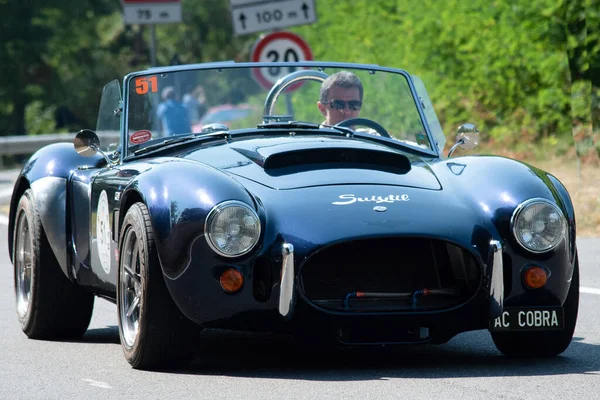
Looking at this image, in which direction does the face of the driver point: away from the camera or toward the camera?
toward the camera

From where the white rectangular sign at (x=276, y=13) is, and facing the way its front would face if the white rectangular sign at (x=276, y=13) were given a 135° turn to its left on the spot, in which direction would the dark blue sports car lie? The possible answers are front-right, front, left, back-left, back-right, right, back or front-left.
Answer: back-right

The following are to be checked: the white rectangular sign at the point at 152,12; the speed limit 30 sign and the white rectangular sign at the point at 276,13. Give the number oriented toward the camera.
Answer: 3

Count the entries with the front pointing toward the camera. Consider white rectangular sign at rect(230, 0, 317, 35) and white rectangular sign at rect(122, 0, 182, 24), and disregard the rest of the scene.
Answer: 2

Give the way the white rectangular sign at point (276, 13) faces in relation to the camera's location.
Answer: facing the viewer

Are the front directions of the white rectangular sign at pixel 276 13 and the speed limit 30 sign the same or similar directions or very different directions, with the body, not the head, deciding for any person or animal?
same or similar directions

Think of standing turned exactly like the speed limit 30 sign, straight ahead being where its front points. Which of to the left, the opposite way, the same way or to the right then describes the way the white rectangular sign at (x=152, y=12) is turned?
the same way

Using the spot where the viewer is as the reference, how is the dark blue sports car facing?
facing the viewer and to the right of the viewer

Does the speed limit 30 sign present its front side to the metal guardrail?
no

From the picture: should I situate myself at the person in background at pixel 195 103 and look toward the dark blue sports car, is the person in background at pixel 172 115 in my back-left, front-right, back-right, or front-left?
front-right

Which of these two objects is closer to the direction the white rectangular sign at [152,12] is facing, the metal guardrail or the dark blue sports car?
the dark blue sports car

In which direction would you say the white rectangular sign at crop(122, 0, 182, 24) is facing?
toward the camera

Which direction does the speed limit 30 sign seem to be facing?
toward the camera
